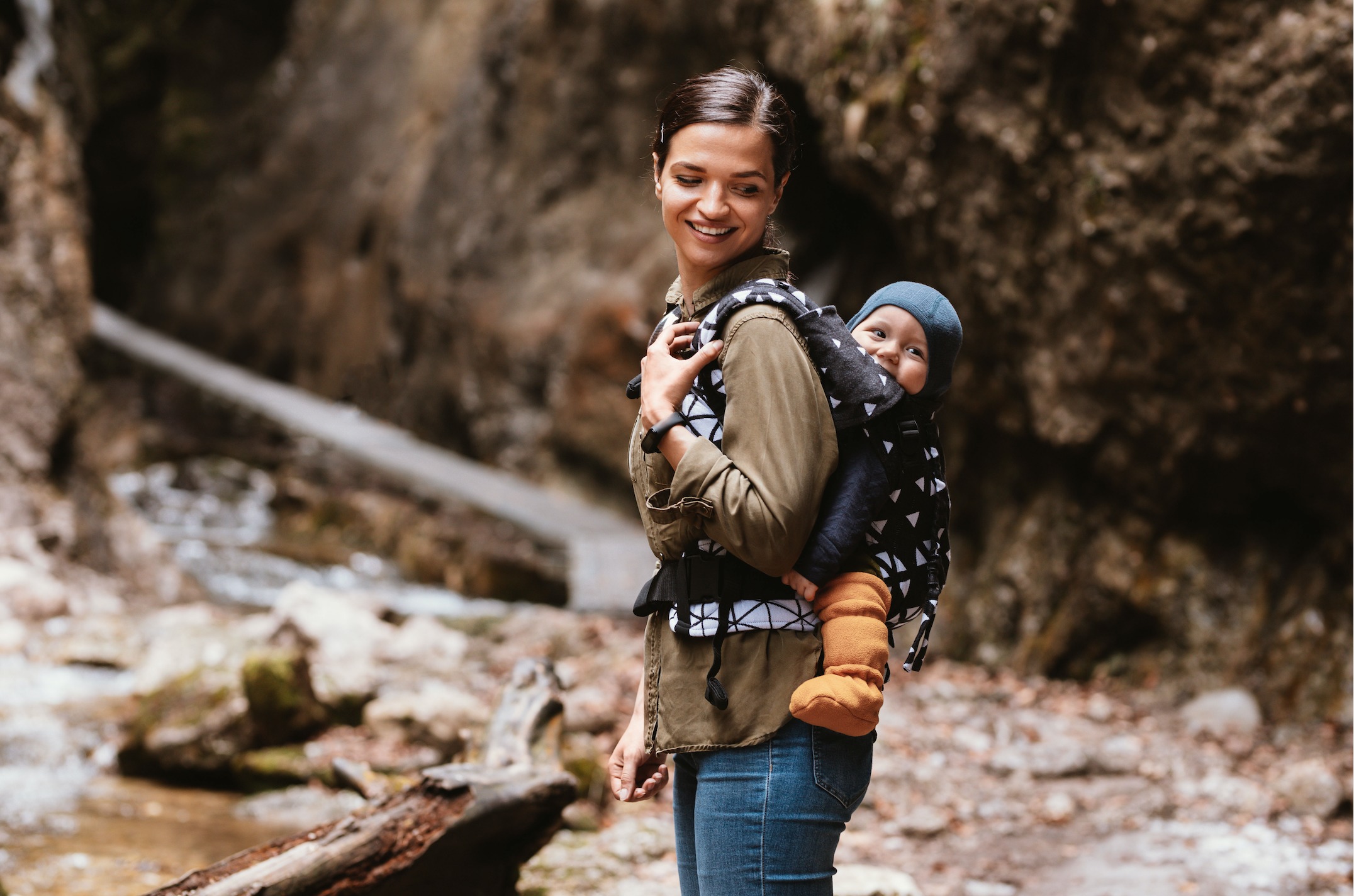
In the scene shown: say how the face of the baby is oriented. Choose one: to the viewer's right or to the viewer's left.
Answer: to the viewer's left

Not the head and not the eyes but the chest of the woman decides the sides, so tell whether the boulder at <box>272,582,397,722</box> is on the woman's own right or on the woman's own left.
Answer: on the woman's own right

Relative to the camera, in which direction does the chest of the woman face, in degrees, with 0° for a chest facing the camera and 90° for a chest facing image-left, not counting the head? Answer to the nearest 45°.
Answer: approximately 90°

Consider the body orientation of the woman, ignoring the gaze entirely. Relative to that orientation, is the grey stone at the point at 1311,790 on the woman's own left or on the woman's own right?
on the woman's own right

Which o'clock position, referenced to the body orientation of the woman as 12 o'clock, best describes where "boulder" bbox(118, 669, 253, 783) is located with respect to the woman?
The boulder is roughly at 2 o'clock from the woman.

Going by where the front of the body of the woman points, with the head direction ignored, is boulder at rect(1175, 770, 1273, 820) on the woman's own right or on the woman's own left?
on the woman's own right

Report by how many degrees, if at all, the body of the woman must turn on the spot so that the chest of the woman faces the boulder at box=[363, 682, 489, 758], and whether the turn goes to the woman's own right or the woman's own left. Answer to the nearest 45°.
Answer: approximately 90° to the woman's own right

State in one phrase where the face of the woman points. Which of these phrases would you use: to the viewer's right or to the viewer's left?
to the viewer's right

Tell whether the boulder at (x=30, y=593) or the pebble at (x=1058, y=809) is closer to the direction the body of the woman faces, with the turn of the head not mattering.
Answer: the boulder
